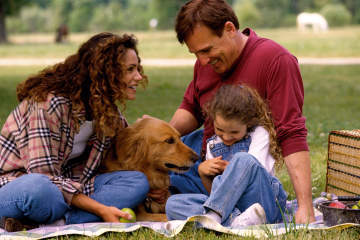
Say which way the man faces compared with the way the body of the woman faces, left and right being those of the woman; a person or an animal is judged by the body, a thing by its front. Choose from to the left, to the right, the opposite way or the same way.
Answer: to the right

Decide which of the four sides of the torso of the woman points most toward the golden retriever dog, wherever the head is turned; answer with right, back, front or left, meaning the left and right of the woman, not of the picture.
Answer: left

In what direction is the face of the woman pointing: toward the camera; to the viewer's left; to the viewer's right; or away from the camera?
to the viewer's right

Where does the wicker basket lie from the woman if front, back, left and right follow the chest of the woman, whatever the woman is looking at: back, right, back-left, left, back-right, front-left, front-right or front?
front-left

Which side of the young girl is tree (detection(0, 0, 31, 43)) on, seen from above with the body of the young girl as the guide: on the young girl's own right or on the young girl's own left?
on the young girl's own right

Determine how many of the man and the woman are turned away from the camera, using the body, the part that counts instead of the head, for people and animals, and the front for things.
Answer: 0

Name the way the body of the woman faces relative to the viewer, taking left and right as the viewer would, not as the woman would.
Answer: facing the viewer and to the right of the viewer

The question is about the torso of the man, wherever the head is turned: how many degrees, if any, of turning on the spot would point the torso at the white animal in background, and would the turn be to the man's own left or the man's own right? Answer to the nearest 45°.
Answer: approximately 135° to the man's own right

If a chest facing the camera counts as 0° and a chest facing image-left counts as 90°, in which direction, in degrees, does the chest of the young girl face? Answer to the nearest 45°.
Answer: approximately 45°

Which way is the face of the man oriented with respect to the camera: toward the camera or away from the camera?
toward the camera

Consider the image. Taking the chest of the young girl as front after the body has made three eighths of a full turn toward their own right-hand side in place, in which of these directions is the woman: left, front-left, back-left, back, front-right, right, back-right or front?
left

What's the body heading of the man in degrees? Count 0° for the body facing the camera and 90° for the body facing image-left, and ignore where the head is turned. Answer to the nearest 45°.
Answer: approximately 45°

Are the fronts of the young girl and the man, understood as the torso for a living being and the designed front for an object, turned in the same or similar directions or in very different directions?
same or similar directions

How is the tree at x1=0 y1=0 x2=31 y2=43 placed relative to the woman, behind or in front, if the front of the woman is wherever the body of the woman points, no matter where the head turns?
behind
